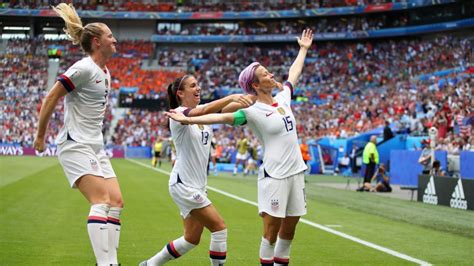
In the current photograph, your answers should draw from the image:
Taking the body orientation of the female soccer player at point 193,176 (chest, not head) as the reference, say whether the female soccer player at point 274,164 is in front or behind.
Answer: in front

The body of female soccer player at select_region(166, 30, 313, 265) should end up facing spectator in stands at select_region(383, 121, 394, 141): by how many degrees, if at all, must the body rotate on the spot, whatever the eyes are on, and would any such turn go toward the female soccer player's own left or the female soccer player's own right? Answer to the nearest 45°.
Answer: approximately 135° to the female soccer player's own left

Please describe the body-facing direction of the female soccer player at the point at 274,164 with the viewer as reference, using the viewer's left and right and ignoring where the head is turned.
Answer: facing the viewer and to the right of the viewer

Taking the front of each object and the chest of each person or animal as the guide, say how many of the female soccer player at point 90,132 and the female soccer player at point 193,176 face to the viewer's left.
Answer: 0

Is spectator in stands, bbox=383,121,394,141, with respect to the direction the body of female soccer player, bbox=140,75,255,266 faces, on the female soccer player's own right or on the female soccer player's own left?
on the female soccer player's own left

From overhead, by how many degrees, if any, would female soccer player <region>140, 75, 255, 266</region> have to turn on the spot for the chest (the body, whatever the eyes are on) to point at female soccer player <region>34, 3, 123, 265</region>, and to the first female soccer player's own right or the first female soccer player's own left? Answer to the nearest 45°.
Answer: approximately 135° to the first female soccer player's own right

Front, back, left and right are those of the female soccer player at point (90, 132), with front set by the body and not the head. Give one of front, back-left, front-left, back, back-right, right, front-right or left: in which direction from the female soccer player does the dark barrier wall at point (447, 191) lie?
left

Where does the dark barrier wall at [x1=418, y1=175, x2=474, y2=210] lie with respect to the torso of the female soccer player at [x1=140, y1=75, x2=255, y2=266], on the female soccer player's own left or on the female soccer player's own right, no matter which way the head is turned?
on the female soccer player's own left

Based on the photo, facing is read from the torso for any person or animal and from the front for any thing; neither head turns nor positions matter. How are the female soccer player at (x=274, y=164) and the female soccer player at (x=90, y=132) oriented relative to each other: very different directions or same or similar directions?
same or similar directions

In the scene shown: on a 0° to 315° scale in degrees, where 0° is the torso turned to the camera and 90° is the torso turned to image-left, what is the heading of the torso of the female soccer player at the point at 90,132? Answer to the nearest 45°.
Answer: approximately 315°

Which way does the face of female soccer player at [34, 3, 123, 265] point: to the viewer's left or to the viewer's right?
to the viewer's right

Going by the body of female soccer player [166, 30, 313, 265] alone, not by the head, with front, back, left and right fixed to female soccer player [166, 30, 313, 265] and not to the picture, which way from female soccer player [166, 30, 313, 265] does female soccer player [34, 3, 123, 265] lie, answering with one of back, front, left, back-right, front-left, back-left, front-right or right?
back-right

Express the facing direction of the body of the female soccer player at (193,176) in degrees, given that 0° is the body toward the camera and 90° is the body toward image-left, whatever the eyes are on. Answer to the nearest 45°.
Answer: approximately 315°
